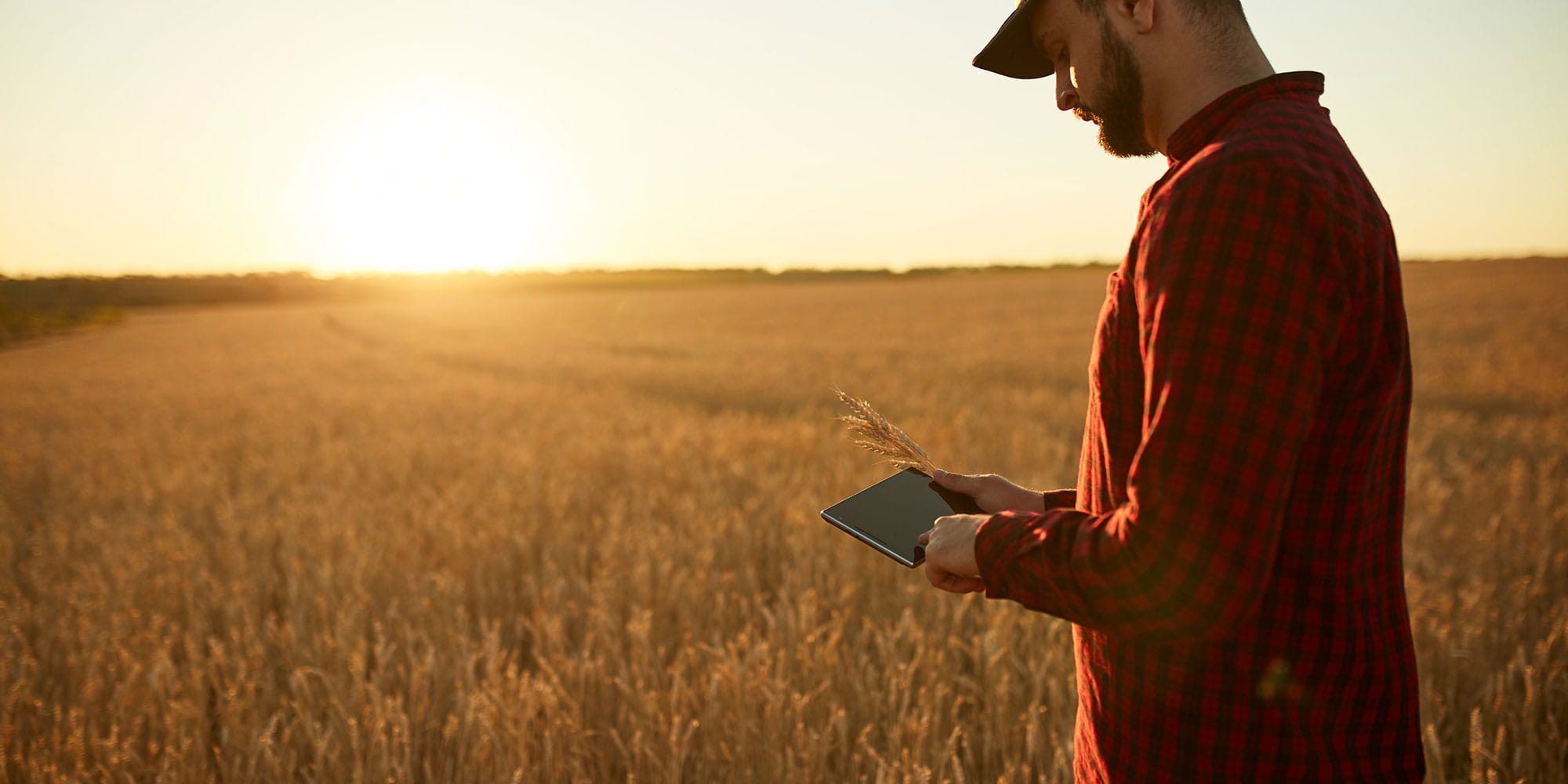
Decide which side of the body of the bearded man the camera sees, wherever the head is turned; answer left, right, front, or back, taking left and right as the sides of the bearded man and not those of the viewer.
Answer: left

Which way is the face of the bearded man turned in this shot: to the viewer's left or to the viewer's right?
to the viewer's left
